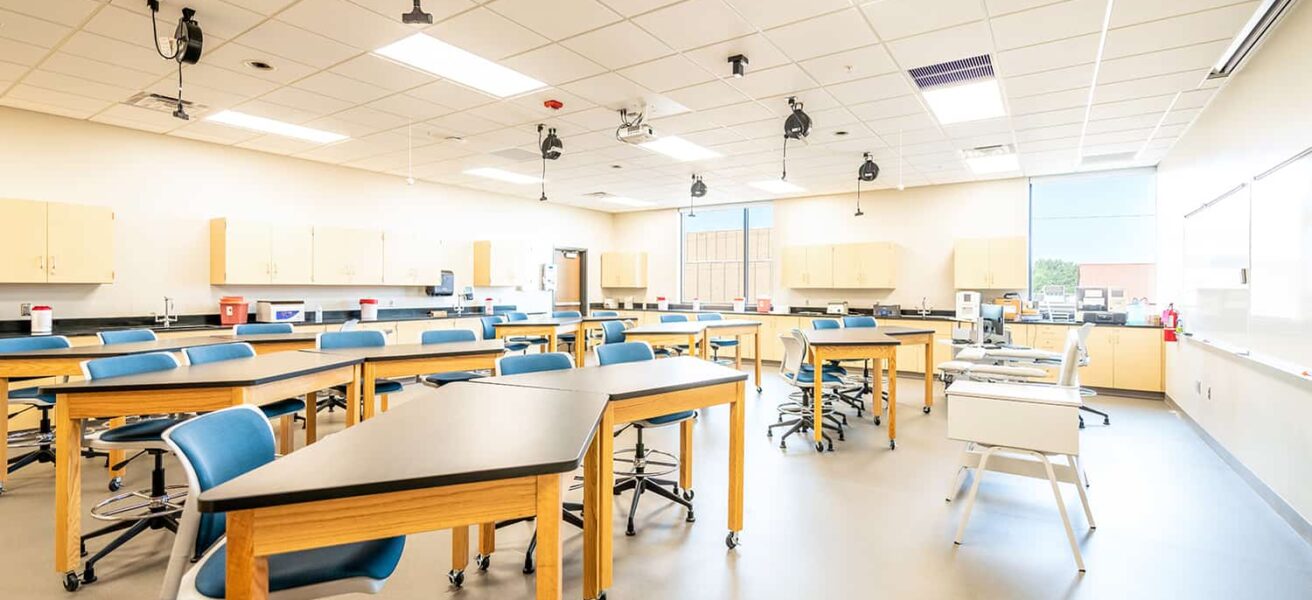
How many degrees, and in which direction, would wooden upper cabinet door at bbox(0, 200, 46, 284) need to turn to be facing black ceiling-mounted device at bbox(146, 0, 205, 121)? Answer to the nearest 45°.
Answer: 0° — it already faces it

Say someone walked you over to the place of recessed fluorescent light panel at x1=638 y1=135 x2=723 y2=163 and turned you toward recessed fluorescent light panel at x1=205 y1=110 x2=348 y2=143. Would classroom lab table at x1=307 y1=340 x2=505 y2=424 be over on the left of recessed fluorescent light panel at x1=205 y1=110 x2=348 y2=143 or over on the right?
left

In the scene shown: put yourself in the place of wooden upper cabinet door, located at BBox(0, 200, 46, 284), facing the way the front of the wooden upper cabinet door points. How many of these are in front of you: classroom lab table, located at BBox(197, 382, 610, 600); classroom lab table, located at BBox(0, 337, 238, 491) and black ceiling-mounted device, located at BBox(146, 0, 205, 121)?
3

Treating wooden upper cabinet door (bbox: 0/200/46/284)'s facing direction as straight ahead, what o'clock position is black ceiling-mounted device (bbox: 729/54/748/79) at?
The black ceiling-mounted device is roughly at 11 o'clock from the wooden upper cabinet door.

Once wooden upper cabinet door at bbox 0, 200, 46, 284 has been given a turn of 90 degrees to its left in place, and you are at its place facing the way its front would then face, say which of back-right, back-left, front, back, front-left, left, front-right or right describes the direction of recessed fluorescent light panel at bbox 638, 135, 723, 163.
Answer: front-right

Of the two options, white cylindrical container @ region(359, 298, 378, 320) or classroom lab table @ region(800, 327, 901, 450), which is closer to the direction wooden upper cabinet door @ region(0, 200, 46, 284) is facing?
the classroom lab table

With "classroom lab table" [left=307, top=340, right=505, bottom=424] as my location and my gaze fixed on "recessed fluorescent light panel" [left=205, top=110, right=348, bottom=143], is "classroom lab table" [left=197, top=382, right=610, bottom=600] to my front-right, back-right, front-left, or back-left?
back-left

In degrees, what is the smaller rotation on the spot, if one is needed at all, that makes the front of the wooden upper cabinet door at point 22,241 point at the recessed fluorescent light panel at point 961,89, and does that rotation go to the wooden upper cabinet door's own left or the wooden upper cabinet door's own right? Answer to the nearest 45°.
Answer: approximately 45° to the wooden upper cabinet door's own left

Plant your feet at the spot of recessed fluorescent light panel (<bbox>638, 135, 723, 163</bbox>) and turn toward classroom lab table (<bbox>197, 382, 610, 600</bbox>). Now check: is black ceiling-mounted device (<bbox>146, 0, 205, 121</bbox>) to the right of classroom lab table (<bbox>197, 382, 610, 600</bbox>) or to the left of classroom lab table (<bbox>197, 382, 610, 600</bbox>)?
right

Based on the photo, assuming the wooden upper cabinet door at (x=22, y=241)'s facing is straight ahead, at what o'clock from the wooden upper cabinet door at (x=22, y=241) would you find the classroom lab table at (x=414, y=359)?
The classroom lab table is roughly at 11 o'clock from the wooden upper cabinet door.

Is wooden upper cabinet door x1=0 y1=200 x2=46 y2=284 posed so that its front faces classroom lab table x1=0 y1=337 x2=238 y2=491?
yes

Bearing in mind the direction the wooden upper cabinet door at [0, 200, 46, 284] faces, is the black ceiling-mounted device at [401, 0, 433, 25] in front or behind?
in front

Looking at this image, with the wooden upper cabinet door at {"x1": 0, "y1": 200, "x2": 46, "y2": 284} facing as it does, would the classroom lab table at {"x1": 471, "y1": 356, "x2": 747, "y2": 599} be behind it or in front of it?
in front
